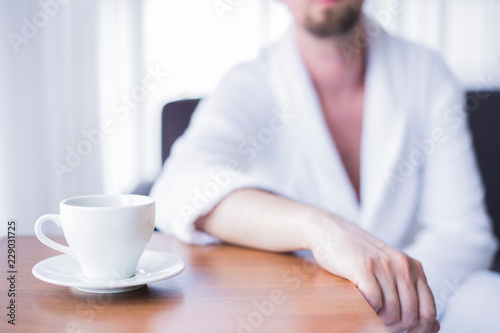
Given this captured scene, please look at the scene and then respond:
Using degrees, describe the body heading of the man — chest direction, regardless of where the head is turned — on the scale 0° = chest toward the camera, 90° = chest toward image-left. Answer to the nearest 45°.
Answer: approximately 0°

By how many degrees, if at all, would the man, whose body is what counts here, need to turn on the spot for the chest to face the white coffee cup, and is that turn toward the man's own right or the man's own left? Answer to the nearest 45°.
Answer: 0° — they already face it

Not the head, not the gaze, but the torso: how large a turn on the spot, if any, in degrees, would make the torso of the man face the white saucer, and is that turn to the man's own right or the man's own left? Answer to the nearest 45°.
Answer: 0° — they already face it

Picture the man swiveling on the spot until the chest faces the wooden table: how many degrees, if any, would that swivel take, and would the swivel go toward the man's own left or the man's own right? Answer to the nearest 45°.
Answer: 0° — they already face it
